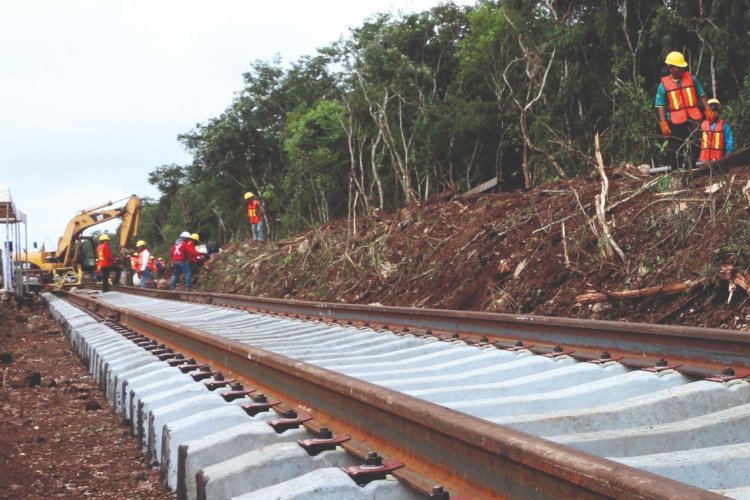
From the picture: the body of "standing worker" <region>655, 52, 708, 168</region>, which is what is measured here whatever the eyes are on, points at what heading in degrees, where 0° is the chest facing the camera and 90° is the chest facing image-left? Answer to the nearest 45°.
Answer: approximately 0°

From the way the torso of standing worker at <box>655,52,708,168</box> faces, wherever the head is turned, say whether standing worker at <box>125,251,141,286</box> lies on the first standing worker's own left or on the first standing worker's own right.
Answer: on the first standing worker's own right

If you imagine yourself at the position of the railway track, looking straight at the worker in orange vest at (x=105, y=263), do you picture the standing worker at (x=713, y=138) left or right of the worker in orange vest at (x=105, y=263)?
right

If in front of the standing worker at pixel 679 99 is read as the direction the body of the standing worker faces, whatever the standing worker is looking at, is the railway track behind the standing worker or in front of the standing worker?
in front

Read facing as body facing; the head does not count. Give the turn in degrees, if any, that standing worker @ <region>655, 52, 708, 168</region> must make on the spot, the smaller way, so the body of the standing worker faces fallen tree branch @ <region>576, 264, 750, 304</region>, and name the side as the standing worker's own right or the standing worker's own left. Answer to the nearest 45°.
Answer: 0° — they already face it

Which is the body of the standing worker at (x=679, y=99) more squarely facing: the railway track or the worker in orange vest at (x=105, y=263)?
the railway track

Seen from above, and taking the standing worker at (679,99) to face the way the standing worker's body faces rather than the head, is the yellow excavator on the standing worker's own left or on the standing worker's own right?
on the standing worker's own right

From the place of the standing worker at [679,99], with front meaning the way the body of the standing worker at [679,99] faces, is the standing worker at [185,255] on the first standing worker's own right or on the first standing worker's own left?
on the first standing worker's own right
